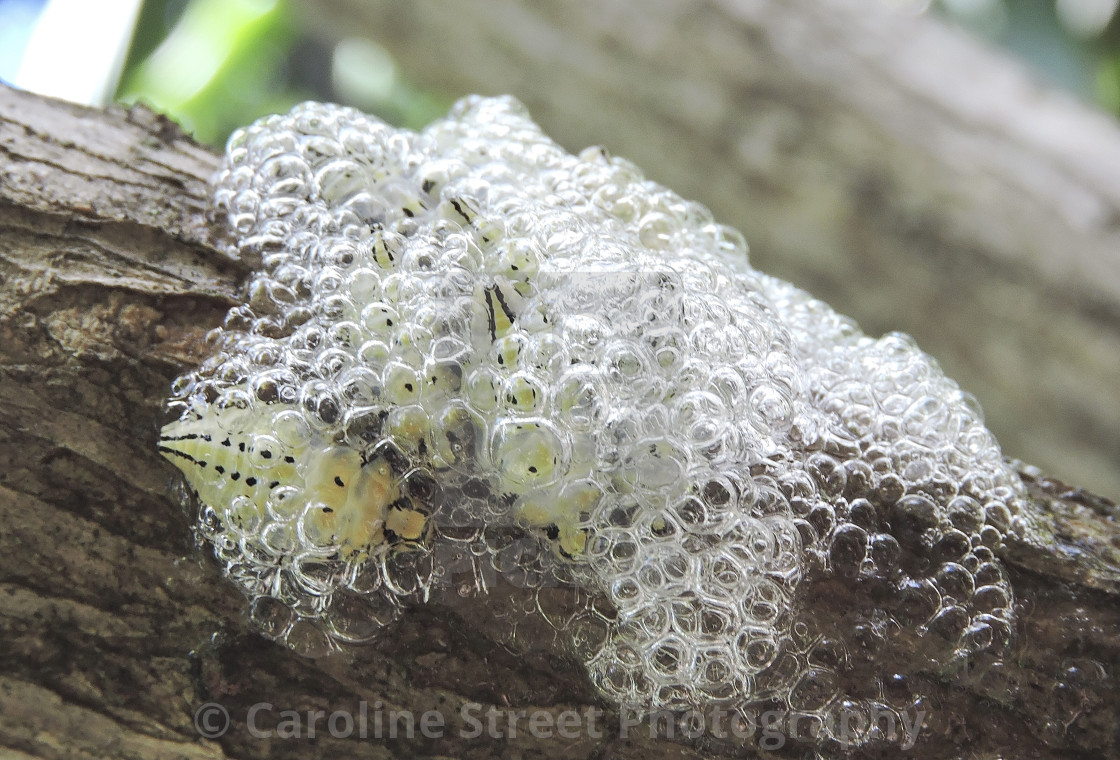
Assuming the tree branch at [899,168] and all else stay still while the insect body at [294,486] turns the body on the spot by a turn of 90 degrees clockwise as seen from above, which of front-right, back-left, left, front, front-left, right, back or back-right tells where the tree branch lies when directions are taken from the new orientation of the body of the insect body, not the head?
back-left

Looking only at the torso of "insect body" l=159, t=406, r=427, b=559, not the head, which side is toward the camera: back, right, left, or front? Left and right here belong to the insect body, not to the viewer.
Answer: right
